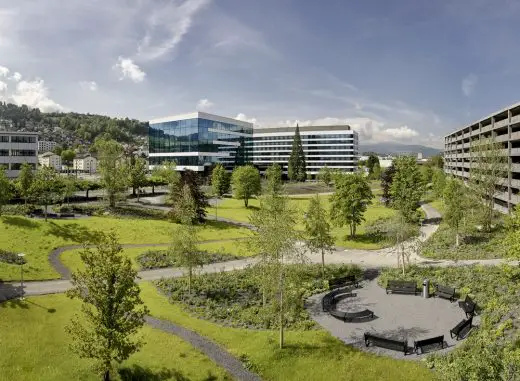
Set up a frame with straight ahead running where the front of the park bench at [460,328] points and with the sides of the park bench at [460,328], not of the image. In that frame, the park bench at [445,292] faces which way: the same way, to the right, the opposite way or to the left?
to the left

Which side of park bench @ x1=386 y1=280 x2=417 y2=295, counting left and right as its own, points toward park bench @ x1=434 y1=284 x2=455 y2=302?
left

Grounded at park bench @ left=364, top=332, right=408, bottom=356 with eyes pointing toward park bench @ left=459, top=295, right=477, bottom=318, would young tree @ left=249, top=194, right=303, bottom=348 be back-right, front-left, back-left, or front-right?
back-left

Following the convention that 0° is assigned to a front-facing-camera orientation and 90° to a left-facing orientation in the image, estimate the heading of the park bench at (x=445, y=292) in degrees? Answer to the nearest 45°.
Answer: approximately 45°

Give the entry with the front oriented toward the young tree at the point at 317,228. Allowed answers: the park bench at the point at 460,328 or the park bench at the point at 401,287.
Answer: the park bench at the point at 460,328

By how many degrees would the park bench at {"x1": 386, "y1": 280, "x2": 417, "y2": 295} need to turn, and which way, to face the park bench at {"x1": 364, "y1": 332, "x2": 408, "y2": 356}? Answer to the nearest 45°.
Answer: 0° — it already faces it

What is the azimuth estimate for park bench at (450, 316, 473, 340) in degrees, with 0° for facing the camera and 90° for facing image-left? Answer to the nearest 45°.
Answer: approximately 135°

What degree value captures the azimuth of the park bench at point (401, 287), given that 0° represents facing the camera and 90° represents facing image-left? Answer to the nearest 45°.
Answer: approximately 0°

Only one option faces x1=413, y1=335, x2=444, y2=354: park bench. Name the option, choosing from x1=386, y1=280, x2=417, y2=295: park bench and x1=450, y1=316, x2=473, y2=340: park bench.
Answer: x1=386, y1=280, x2=417, y2=295: park bench

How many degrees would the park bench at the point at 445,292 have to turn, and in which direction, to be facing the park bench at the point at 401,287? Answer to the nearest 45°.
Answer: approximately 45° to its right

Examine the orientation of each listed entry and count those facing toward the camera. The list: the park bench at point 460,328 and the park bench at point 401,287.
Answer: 1
